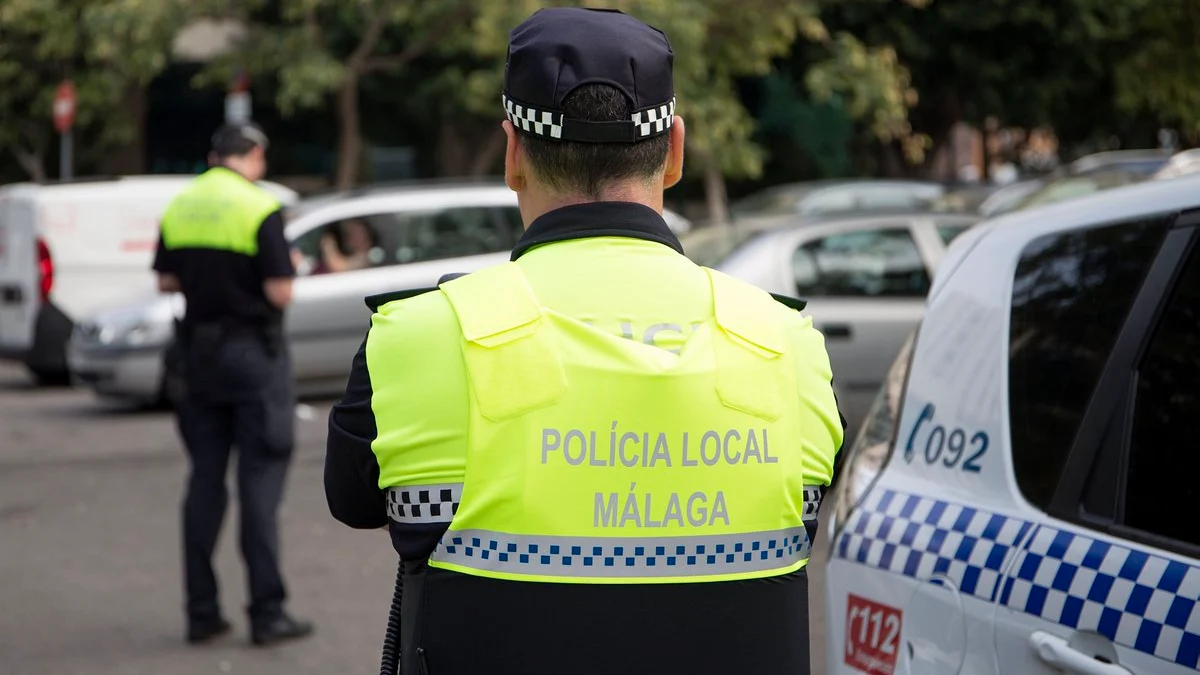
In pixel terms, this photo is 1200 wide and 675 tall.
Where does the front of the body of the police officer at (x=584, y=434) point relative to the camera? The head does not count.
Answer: away from the camera

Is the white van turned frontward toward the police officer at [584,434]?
no

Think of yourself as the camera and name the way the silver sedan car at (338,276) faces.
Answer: facing to the left of the viewer

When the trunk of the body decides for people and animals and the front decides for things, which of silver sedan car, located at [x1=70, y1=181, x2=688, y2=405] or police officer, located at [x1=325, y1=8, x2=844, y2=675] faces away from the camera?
the police officer

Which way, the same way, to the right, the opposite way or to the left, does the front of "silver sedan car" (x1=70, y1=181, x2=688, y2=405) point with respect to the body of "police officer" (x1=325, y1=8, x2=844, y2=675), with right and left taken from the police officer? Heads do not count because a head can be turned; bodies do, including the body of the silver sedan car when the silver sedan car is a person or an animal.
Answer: to the left

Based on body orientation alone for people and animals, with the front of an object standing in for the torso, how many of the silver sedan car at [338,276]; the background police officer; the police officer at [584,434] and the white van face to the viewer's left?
1

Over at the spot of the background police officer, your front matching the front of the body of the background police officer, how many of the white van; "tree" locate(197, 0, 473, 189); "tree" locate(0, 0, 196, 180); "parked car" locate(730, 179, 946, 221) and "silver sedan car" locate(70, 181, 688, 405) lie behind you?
0

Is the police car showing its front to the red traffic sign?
no

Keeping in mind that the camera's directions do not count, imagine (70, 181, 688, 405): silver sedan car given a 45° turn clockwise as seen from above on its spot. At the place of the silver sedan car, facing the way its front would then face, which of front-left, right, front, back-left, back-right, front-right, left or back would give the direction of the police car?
back-left

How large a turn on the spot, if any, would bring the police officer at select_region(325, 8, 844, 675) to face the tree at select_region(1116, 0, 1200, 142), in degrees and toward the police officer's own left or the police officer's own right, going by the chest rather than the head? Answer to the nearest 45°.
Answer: approximately 45° to the police officer's own right

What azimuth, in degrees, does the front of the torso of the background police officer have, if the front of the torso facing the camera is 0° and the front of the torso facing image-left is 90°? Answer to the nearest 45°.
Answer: approximately 225°

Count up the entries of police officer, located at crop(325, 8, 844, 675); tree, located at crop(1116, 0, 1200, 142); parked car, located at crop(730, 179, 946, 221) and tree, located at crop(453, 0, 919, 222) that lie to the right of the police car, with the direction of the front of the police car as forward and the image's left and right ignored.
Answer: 1

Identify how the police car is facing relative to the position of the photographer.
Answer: facing the viewer and to the right of the viewer

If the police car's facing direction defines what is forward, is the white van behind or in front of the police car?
behind

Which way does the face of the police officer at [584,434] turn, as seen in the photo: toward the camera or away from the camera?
away from the camera

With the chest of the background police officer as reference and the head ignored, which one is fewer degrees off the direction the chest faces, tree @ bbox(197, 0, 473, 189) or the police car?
the tree

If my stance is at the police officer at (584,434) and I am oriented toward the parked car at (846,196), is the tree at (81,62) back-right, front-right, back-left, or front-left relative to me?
front-left
